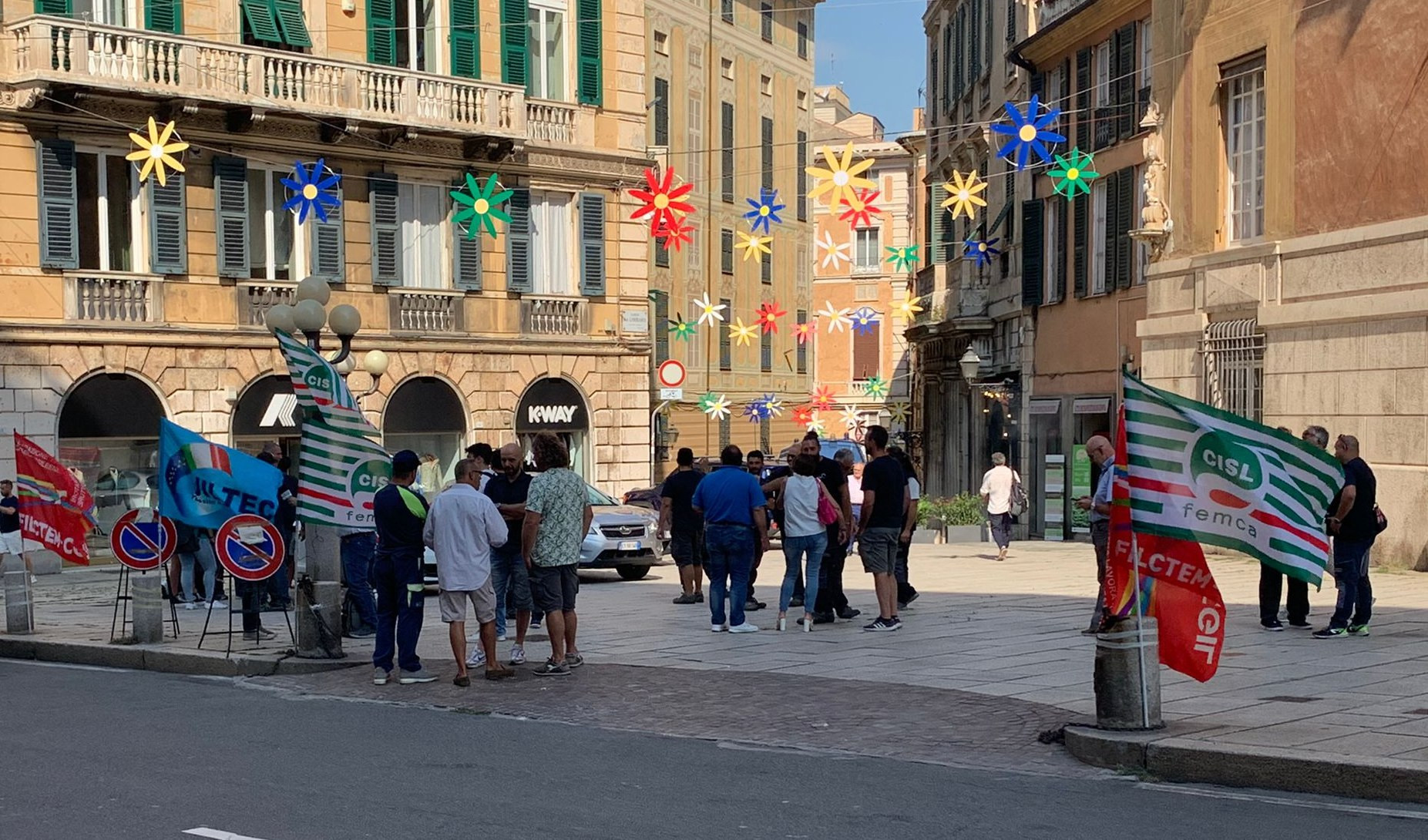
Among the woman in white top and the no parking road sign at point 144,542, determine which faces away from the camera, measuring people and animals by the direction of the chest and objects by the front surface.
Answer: the woman in white top

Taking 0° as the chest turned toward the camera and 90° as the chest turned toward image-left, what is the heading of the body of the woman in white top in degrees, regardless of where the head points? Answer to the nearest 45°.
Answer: approximately 180°

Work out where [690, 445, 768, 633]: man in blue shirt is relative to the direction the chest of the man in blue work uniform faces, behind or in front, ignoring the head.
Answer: in front

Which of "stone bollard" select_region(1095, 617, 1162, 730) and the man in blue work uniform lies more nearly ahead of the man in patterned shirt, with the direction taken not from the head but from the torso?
the man in blue work uniform

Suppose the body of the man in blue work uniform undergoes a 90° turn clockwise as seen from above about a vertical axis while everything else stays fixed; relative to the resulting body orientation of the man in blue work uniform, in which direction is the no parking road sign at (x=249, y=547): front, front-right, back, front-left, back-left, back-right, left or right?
back

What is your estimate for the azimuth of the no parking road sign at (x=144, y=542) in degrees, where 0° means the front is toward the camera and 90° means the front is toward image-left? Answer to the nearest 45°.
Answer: approximately 0°

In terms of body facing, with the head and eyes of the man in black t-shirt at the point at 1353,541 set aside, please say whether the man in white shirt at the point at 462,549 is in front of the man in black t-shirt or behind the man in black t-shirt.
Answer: in front

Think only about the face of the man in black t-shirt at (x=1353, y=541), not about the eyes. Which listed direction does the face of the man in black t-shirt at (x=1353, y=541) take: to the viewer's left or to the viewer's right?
to the viewer's left

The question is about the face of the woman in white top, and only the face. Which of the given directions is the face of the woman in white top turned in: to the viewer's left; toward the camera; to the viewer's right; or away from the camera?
away from the camera

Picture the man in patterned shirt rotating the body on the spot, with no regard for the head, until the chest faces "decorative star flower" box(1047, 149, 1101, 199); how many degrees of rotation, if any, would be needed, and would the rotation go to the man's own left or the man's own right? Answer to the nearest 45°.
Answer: approximately 90° to the man's own right

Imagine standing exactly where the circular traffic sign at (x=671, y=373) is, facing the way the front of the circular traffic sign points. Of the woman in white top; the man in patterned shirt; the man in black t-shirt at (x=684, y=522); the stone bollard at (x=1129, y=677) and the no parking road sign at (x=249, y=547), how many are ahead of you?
5

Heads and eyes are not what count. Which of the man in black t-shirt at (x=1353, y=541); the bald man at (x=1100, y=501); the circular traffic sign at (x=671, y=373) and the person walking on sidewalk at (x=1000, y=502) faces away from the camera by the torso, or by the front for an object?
the person walking on sidewalk

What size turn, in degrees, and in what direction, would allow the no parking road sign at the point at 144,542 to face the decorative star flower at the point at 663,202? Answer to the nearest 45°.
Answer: approximately 135° to its left

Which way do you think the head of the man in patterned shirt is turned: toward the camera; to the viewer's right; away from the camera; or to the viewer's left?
away from the camera

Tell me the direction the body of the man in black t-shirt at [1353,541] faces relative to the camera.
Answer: to the viewer's left

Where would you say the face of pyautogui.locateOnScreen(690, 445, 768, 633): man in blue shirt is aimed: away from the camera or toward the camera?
away from the camera

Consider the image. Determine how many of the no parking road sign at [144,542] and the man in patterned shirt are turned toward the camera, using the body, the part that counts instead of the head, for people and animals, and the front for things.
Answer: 1
